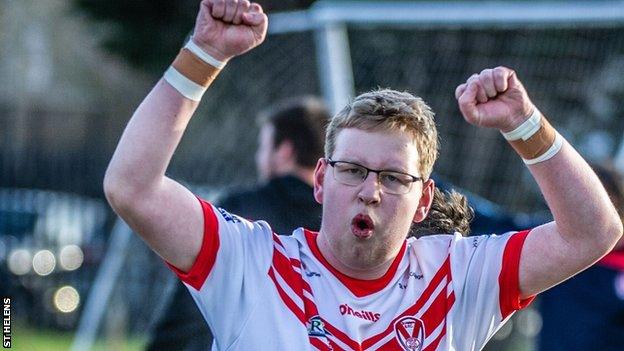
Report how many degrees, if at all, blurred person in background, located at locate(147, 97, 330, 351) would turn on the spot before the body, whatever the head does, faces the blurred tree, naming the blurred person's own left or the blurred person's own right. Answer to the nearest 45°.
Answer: approximately 45° to the blurred person's own right

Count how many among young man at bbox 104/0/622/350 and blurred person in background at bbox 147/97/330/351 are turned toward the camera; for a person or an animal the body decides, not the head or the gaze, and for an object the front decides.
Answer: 1

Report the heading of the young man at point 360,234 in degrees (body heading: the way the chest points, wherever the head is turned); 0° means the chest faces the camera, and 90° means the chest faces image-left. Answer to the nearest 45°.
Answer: approximately 0°

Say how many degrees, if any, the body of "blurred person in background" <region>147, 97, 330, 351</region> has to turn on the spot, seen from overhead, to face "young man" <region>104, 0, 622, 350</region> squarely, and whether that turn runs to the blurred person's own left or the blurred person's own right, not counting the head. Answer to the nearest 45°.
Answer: approximately 135° to the blurred person's own left

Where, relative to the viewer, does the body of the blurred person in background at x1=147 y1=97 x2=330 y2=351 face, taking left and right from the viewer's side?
facing away from the viewer and to the left of the viewer

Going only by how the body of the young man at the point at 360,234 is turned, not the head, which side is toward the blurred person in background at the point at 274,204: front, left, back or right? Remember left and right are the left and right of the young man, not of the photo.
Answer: back

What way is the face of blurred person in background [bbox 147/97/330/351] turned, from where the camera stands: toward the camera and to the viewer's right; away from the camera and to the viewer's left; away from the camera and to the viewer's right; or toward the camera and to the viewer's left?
away from the camera and to the viewer's left

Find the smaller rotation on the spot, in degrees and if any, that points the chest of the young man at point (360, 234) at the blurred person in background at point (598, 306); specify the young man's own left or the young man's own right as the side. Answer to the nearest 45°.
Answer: approximately 135° to the young man's own left
